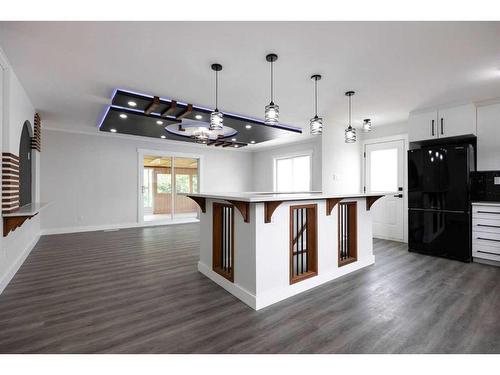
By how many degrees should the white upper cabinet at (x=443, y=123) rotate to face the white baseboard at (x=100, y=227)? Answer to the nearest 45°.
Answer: approximately 45° to its right

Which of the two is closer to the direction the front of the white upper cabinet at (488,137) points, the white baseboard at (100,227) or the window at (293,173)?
the white baseboard

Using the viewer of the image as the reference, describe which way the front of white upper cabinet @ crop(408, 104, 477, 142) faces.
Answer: facing the viewer and to the left of the viewer

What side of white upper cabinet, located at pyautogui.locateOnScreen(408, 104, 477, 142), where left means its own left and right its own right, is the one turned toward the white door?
right

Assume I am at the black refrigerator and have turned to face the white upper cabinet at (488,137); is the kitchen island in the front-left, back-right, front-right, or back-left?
back-right

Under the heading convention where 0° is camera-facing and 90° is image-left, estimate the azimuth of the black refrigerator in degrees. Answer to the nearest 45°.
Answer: approximately 45°

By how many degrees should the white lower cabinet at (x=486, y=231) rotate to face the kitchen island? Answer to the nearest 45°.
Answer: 0° — it already faces it

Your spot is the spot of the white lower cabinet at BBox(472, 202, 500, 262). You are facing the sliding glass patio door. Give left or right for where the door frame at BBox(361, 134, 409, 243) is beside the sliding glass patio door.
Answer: right
